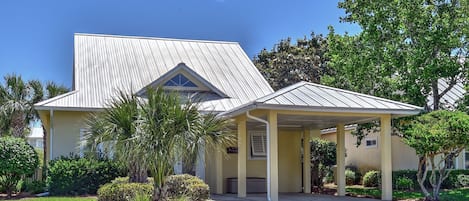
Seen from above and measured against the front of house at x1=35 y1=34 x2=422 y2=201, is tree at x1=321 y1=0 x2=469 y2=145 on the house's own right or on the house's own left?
on the house's own left

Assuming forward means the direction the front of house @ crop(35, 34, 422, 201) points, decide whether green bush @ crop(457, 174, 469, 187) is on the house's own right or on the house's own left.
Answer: on the house's own left

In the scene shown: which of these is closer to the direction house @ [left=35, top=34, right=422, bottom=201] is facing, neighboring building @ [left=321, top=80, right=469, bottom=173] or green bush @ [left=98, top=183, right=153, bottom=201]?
the green bush

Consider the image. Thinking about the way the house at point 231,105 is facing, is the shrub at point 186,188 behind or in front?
in front

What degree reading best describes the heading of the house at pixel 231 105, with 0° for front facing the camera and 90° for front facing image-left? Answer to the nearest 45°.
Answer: approximately 0°

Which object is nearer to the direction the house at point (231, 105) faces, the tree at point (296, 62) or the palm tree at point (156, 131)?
the palm tree

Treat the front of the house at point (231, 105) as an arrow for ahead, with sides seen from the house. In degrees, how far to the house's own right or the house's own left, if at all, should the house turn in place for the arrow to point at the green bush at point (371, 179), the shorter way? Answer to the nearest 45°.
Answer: approximately 135° to the house's own left

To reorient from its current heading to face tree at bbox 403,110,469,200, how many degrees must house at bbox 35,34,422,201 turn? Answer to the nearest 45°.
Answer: approximately 45° to its left

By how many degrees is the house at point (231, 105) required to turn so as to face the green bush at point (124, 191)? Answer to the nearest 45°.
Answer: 0° — it already faces it

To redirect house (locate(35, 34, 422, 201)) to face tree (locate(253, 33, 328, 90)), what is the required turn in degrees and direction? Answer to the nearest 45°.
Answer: approximately 180°
